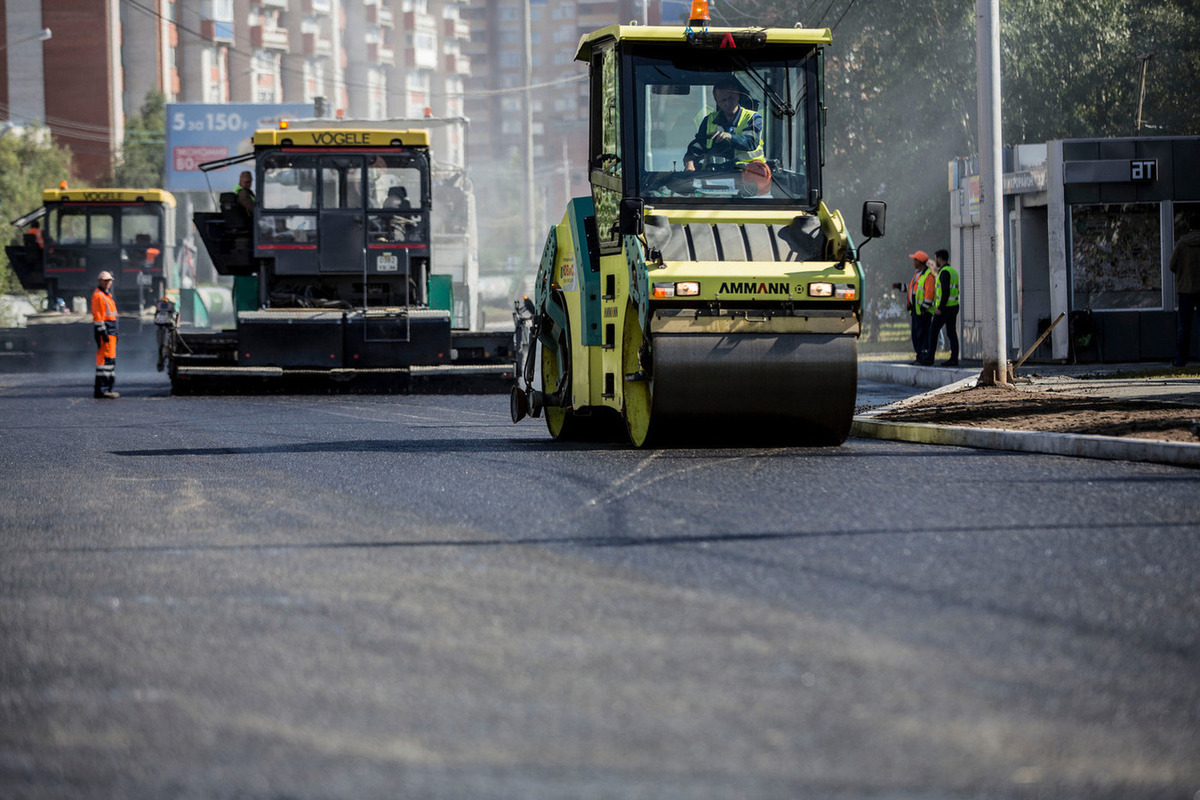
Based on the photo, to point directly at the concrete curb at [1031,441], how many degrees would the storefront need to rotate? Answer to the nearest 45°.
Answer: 0° — it already faces it

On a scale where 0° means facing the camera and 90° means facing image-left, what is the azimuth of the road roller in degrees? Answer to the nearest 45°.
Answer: approximately 0°

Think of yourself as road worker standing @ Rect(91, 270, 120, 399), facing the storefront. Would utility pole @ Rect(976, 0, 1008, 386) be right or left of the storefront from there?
right

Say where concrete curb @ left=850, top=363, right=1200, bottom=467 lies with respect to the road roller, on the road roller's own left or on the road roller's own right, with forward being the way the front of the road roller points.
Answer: on the road roller's own left

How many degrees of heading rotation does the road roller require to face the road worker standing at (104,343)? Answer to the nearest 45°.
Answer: approximately 135° to its right

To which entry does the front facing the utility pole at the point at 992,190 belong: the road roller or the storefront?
the storefront

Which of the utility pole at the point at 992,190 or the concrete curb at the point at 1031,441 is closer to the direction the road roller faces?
the concrete curb
